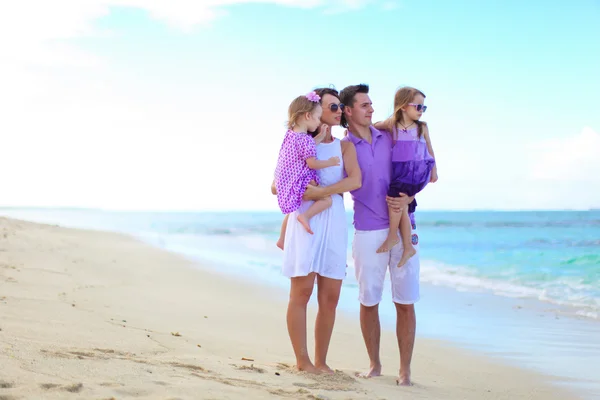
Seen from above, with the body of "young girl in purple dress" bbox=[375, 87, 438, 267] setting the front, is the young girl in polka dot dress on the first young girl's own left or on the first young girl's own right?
on the first young girl's own right

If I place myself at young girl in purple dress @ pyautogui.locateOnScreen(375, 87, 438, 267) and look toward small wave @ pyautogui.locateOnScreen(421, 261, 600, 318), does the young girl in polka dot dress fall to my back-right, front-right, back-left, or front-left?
back-left

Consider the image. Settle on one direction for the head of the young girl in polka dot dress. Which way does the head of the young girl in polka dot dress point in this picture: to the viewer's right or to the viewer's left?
to the viewer's right

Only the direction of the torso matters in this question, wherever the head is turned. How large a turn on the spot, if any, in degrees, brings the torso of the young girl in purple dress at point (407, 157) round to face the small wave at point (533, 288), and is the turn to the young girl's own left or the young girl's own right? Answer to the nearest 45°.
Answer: approximately 180°

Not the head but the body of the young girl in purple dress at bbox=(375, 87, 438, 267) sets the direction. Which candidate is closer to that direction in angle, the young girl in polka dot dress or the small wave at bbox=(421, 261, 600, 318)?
the young girl in polka dot dress

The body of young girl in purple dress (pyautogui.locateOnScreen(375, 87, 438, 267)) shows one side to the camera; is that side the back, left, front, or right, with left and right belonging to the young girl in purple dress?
front
